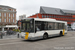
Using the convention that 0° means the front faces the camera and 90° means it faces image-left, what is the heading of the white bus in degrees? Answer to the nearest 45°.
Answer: approximately 45°
